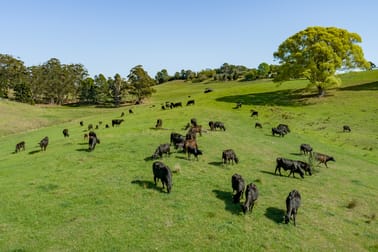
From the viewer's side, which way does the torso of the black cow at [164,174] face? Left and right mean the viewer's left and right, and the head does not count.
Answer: facing the viewer and to the right of the viewer

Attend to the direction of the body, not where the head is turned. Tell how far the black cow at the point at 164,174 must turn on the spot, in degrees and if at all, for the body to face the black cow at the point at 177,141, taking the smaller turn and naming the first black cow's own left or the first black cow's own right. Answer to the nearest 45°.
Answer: approximately 135° to the first black cow's own left

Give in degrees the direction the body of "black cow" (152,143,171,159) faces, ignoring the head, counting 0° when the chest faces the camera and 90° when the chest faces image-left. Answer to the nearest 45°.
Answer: approximately 45°

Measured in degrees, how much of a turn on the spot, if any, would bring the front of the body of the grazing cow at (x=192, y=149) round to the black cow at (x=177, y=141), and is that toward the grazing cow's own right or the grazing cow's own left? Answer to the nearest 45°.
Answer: approximately 180°

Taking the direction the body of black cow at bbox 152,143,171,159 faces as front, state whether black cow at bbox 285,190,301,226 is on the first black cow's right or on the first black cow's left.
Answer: on the first black cow's left

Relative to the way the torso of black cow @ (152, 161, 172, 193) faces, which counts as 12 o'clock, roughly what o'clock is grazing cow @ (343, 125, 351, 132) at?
The grazing cow is roughly at 9 o'clock from the black cow.

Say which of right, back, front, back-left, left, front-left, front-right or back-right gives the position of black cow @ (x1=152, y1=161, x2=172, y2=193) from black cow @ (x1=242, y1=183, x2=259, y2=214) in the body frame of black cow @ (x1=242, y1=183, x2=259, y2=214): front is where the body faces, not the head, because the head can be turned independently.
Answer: front-right

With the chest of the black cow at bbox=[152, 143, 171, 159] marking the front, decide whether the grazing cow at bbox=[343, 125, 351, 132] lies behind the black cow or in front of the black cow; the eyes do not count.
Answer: behind

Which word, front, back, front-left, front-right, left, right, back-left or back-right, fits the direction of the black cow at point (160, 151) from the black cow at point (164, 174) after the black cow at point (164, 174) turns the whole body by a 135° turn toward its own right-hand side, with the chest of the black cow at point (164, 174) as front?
right

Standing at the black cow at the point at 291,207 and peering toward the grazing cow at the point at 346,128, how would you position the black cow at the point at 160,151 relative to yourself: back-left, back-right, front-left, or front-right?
front-left

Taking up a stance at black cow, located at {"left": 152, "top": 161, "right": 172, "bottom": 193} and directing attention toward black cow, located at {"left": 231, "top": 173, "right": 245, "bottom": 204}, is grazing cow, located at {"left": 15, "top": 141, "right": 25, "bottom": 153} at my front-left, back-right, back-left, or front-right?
back-left

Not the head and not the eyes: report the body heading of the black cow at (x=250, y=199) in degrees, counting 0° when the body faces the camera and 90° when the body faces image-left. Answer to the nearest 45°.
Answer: approximately 45°

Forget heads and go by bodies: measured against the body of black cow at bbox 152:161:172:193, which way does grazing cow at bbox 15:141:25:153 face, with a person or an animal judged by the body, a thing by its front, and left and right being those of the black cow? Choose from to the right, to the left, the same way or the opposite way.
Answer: to the right

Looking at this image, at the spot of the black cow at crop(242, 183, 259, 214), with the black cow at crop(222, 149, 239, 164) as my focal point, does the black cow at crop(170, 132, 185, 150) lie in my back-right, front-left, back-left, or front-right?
front-left

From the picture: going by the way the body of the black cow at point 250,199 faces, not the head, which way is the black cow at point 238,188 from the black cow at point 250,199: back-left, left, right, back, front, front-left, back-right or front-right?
right
